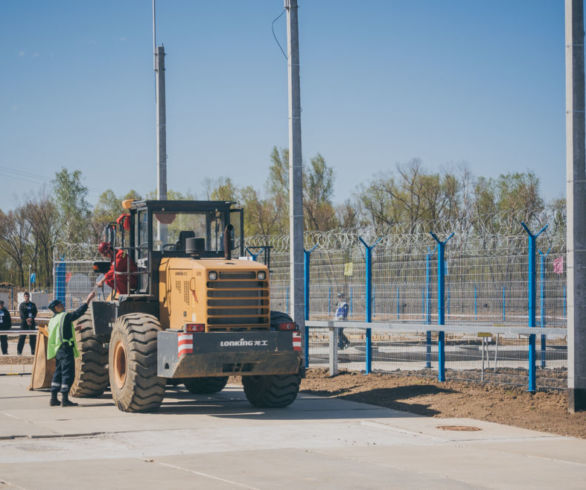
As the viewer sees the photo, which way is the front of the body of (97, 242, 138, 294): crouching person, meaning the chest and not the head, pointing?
to the viewer's left

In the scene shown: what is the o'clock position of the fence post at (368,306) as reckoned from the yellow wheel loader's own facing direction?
The fence post is roughly at 3 o'clock from the yellow wheel loader.

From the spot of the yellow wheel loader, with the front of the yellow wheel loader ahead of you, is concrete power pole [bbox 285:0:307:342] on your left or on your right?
on your right

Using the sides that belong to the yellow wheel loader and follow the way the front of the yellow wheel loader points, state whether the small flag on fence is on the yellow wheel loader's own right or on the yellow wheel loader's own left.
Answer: on the yellow wheel loader's own right

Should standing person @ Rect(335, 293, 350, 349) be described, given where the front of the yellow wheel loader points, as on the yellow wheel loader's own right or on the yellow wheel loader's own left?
on the yellow wheel loader's own right

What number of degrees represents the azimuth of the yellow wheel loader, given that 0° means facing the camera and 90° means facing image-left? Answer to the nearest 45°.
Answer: approximately 135°

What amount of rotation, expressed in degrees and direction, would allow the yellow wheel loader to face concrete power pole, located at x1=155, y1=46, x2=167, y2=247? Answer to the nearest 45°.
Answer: approximately 45° to its right

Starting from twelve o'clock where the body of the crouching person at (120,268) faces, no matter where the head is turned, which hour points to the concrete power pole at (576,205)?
The concrete power pole is roughly at 7 o'clock from the crouching person.
